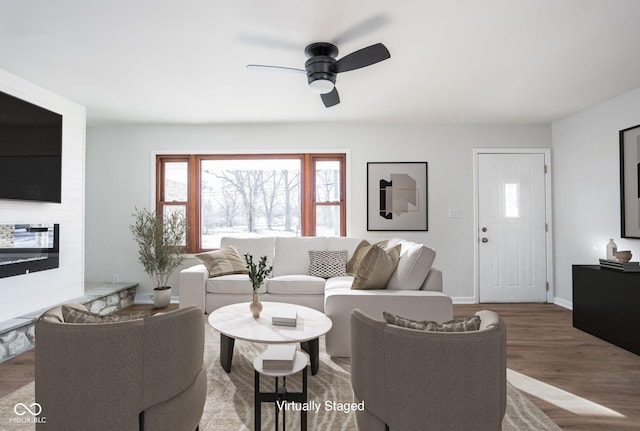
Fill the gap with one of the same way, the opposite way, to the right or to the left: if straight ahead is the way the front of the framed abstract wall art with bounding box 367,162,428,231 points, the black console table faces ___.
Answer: to the right

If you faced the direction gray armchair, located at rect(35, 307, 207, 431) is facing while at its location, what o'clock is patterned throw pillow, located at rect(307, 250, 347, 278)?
The patterned throw pillow is roughly at 12 o'clock from the gray armchair.

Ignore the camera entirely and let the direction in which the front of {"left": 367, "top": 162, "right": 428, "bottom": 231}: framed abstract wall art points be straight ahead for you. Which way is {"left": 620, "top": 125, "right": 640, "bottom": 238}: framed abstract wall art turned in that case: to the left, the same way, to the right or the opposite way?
to the right

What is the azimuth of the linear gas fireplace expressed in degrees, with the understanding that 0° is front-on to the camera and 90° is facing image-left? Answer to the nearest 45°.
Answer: approximately 315°

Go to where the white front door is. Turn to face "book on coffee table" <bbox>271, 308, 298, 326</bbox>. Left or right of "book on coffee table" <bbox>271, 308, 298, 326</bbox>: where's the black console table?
left

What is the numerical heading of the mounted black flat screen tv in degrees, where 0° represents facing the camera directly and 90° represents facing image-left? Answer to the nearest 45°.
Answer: approximately 315°

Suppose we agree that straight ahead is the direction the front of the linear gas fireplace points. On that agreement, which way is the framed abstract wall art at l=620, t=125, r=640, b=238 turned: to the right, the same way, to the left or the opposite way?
the opposite way

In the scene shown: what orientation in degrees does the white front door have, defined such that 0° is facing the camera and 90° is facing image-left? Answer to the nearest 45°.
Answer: approximately 0°

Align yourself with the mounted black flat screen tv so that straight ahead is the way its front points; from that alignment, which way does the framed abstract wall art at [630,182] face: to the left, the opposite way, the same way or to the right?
the opposite way
